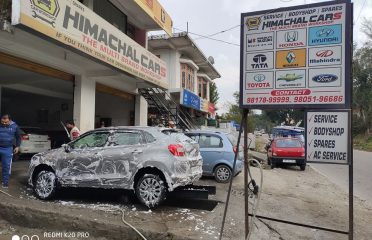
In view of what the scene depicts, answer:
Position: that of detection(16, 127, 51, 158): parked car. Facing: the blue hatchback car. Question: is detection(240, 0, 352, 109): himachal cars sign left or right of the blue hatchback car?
right

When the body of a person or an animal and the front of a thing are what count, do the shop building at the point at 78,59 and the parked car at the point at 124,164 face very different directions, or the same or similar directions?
very different directions

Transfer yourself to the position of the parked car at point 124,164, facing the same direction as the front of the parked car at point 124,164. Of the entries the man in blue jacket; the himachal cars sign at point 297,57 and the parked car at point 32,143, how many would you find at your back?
1

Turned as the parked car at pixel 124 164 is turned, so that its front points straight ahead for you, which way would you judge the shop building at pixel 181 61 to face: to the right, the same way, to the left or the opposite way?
the opposite way

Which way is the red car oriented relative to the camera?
away from the camera

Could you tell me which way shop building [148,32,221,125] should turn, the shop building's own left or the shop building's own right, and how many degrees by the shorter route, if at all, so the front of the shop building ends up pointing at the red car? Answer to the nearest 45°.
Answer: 0° — it already faces it

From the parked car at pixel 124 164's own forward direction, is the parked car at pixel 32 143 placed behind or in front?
in front

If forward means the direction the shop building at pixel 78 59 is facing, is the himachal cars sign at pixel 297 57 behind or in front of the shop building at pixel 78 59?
in front

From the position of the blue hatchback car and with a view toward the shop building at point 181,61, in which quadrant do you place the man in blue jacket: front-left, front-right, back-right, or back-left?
back-left
